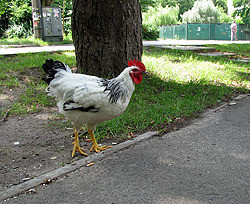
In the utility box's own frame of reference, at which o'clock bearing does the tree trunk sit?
The tree trunk is roughly at 12 o'clock from the utility box.

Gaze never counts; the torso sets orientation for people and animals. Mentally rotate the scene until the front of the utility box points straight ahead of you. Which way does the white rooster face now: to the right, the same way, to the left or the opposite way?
to the left

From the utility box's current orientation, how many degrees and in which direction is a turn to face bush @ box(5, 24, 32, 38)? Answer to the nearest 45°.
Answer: approximately 135° to its right

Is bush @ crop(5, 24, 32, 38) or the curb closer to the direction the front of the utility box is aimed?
the curb

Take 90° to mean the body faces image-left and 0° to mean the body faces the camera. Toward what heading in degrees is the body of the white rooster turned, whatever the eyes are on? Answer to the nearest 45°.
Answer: approximately 270°

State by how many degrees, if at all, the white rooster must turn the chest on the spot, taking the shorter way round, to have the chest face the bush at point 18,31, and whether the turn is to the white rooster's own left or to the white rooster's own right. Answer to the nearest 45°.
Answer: approximately 90° to the white rooster's own left

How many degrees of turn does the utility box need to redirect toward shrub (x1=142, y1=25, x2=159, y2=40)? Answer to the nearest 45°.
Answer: approximately 135° to its left

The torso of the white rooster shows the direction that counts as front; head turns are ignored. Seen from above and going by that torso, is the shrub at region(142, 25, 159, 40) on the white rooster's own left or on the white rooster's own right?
on the white rooster's own left

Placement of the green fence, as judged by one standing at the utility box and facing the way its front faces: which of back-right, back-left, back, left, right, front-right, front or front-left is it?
back-left

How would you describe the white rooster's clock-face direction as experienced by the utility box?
The white rooster is roughly at 12 o'clock from the utility box.
